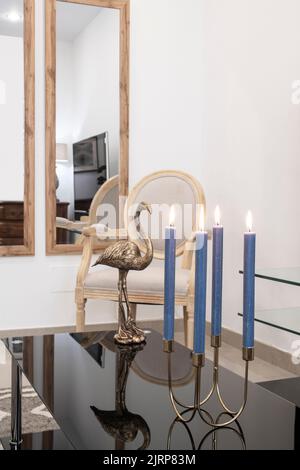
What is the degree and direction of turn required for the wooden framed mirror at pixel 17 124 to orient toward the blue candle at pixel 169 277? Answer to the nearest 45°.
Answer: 0° — it already faces it

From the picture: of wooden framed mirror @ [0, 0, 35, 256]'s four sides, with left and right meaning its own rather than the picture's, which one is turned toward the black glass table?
front

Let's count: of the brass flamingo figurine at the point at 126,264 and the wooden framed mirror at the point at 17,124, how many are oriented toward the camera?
1

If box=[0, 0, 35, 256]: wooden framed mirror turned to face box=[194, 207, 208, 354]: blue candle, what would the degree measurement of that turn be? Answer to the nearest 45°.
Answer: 0° — it already faces it

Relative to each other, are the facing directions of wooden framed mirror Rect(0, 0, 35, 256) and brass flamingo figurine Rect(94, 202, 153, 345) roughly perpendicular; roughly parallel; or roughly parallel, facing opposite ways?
roughly perpendicular

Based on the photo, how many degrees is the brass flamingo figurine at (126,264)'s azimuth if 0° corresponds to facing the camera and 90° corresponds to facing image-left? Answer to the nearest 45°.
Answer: approximately 270°

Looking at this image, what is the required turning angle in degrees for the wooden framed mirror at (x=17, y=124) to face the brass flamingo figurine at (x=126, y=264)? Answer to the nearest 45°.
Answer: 0° — it already faces it

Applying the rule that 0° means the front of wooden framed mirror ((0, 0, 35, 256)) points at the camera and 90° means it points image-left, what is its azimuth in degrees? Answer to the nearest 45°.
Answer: approximately 0°

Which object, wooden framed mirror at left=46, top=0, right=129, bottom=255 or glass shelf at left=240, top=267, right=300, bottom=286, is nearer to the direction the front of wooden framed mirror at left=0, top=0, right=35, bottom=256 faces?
the glass shelf

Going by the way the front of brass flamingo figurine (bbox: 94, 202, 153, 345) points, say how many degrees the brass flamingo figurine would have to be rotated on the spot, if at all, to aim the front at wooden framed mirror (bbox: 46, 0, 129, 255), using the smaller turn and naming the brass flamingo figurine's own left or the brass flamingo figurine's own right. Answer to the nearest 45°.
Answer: approximately 90° to the brass flamingo figurine's own left

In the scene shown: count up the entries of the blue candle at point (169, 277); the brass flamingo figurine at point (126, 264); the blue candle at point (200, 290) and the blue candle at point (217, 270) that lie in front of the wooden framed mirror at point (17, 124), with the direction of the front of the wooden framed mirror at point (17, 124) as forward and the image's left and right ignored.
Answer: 4

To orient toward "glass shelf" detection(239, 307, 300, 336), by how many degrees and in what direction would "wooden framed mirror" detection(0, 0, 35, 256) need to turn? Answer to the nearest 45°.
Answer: approximately 45° to its left
